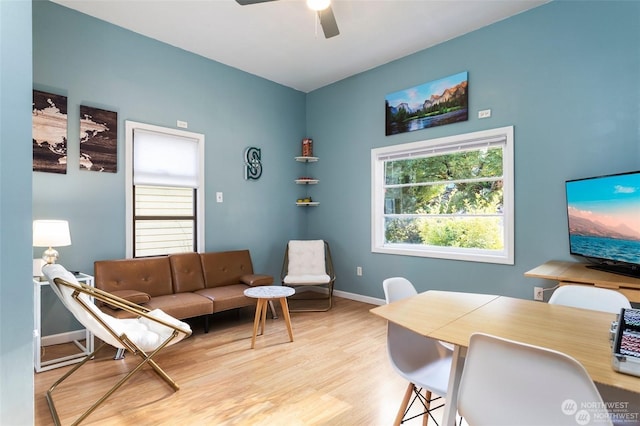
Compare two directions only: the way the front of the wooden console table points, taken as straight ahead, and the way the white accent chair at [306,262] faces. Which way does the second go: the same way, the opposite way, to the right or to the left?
to the left

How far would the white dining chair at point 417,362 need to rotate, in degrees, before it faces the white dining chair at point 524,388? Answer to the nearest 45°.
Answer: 0° — it already faces it

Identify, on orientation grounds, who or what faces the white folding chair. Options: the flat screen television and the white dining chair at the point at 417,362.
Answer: the flat screen television

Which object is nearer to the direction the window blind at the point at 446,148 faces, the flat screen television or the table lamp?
the table lamp

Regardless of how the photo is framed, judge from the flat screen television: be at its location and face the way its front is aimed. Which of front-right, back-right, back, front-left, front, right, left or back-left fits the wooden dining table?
front-left

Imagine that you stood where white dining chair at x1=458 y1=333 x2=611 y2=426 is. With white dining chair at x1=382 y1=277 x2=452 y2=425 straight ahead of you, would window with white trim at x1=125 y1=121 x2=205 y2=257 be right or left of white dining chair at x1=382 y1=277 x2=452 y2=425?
left

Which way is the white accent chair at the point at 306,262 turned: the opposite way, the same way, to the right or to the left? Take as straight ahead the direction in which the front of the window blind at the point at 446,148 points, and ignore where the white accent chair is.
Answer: to the left
